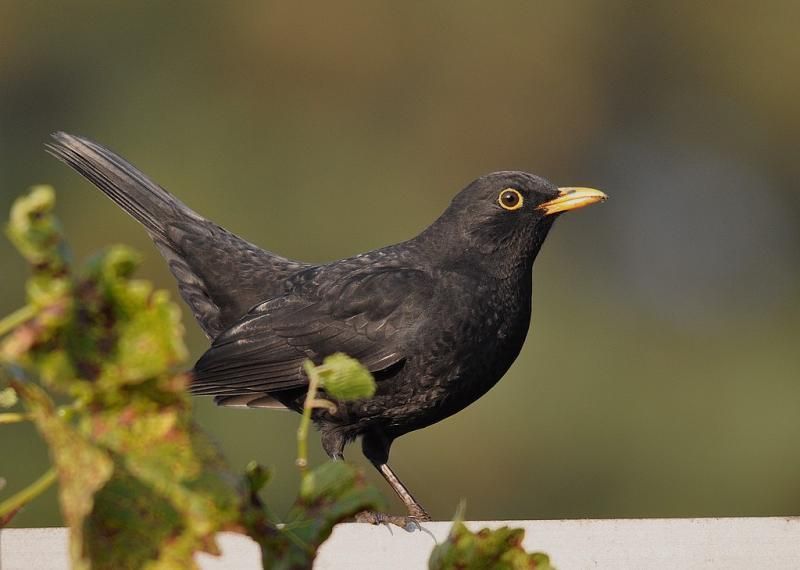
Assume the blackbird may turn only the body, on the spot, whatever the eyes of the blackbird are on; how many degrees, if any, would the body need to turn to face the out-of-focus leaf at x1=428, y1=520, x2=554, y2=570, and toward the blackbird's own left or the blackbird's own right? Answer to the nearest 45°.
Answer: approximately 90° to the blackbird's own right

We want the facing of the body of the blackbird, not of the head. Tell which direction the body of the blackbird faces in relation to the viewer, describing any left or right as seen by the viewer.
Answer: facing to the right of the viewer

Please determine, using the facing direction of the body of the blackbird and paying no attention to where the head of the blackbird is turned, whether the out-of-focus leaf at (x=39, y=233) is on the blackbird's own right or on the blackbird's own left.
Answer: on the blackbird's own right

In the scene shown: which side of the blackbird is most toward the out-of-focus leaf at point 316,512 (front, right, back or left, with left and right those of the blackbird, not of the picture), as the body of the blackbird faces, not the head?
right

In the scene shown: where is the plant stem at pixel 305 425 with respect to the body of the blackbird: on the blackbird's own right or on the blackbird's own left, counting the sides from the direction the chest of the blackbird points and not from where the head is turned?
on the blackbird's own right
